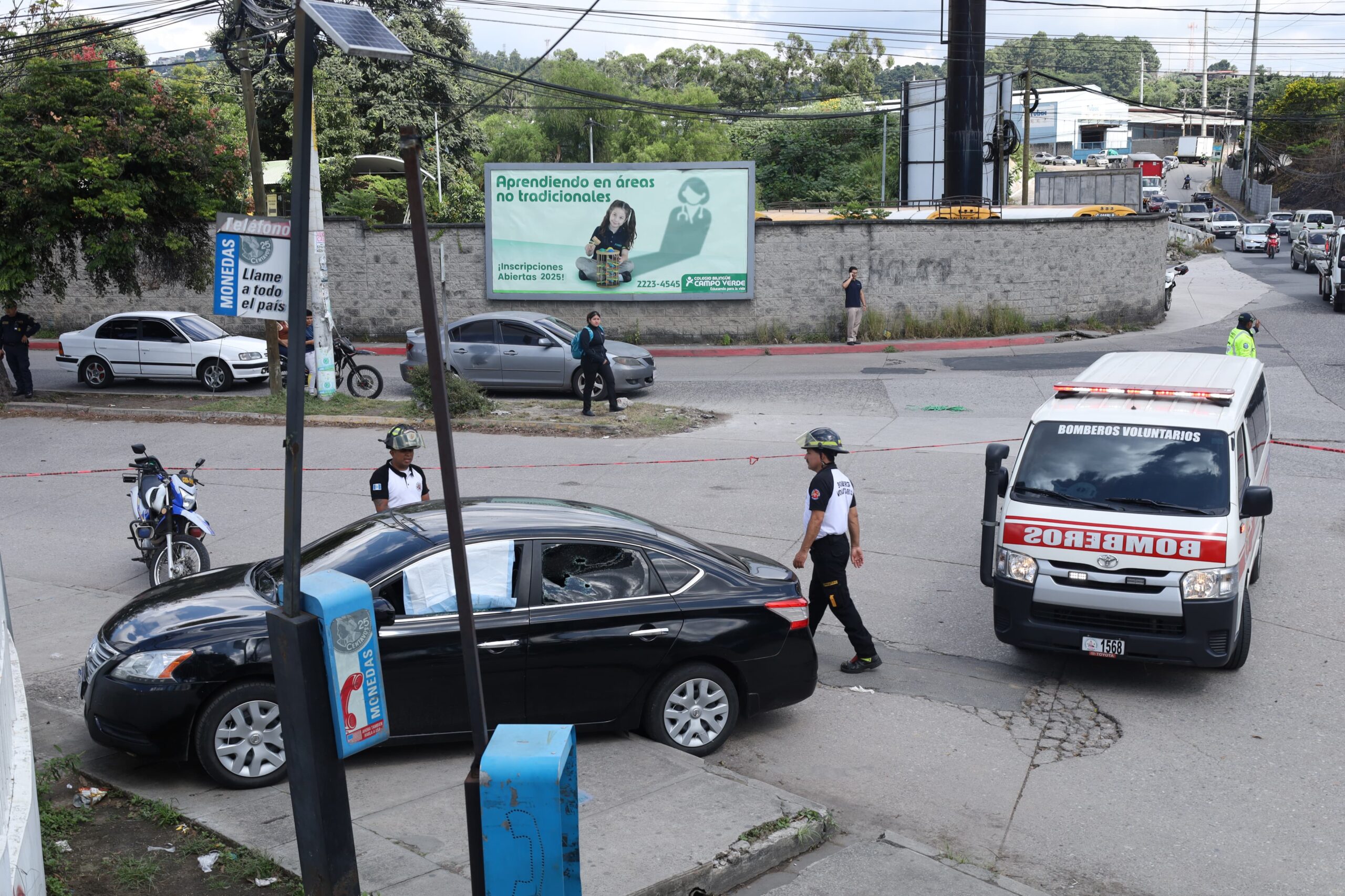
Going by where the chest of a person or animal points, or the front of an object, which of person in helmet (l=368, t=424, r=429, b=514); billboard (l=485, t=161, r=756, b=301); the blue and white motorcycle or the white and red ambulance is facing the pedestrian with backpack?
the billboard

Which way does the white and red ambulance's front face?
toward the camera

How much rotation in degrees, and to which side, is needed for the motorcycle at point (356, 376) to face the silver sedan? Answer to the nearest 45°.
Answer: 0° — it already faces it

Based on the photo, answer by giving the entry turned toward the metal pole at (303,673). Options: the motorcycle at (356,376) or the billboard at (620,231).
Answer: the billboard

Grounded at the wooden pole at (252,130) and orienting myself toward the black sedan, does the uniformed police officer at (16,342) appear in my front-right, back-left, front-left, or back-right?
back-right

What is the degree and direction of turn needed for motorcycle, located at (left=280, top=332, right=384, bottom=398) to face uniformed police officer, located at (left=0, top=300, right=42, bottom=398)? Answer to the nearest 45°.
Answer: approximately 180°

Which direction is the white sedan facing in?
to the viewer's right

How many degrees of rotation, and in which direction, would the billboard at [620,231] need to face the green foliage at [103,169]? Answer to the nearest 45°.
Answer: approximately 45° to its right

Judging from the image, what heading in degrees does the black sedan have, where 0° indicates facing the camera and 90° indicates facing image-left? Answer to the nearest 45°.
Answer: approximately 90°

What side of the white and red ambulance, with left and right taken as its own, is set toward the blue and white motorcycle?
right

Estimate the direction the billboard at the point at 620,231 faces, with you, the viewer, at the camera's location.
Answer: facing the viewer

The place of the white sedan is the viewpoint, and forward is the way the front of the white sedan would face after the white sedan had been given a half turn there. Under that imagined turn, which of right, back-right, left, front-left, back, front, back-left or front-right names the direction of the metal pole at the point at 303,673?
left

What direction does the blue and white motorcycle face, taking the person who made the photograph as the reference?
facing the viewer and to the right of the viewer

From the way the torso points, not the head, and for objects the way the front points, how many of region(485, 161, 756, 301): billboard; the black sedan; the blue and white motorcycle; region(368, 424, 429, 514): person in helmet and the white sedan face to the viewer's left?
1

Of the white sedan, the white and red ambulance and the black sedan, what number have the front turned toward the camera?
1

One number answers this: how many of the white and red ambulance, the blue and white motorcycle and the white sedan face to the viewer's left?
0

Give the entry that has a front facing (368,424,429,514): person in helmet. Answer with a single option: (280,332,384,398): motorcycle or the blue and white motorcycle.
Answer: the blue and white motorcycle

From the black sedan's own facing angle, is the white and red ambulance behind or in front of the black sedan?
behind
